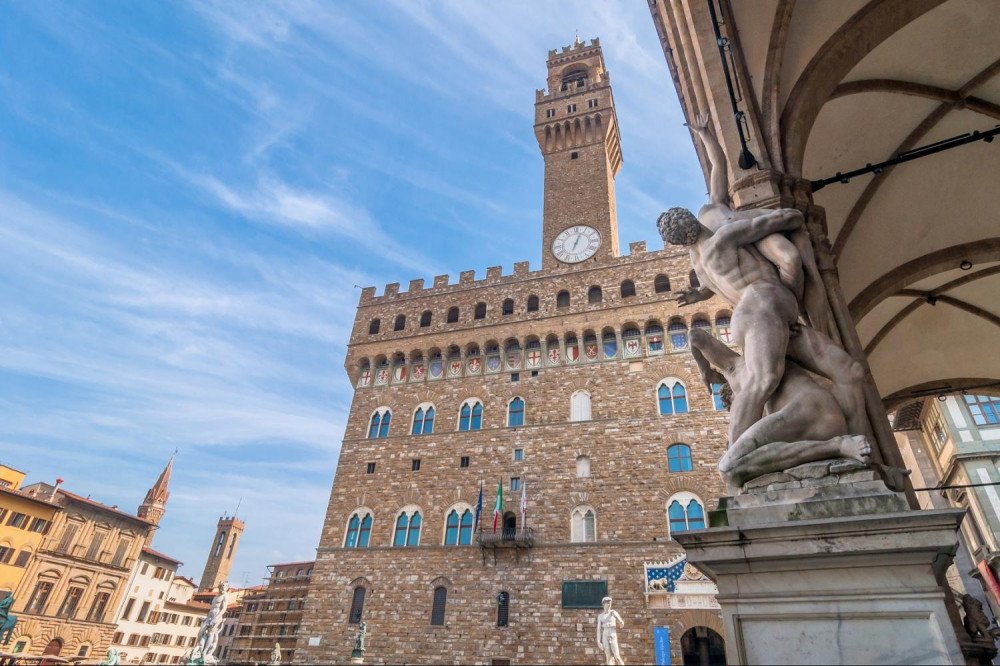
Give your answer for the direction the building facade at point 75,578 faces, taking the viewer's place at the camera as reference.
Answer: facing the viewer and to the right of the viewer

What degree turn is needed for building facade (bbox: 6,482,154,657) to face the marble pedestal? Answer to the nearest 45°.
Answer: approximately 45° to its right

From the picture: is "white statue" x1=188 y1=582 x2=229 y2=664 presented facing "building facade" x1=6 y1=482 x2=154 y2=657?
no

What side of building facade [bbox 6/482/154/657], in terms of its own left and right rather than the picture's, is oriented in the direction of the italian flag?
front

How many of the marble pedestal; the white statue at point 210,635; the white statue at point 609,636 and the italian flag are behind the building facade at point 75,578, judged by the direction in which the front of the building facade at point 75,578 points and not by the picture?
0

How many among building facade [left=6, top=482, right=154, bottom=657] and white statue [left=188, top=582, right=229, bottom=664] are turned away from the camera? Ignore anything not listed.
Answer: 0

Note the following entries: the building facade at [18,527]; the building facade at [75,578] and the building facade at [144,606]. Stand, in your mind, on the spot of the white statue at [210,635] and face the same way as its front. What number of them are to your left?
0

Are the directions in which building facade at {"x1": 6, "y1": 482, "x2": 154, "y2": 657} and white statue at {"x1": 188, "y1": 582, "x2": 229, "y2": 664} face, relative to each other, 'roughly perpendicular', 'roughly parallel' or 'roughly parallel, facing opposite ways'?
roughly perpendicular

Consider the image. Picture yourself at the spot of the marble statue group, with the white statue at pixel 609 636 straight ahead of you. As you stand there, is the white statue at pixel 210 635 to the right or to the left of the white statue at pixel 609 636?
left

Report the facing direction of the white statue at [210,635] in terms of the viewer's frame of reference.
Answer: facing the viewer and to the left of the viewer

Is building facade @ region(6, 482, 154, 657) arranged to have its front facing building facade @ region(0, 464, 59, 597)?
no

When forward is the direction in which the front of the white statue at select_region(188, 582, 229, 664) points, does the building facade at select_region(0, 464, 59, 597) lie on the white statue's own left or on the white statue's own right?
on the white statue's own right

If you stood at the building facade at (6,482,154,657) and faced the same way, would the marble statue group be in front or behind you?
in front

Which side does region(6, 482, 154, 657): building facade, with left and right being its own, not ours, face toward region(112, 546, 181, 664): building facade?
left

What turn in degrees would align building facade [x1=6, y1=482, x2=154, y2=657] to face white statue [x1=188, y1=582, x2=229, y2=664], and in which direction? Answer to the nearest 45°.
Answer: approximately 45° to its right

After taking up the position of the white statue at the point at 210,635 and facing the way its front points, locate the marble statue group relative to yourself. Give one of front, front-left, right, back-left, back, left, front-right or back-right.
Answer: front-left
